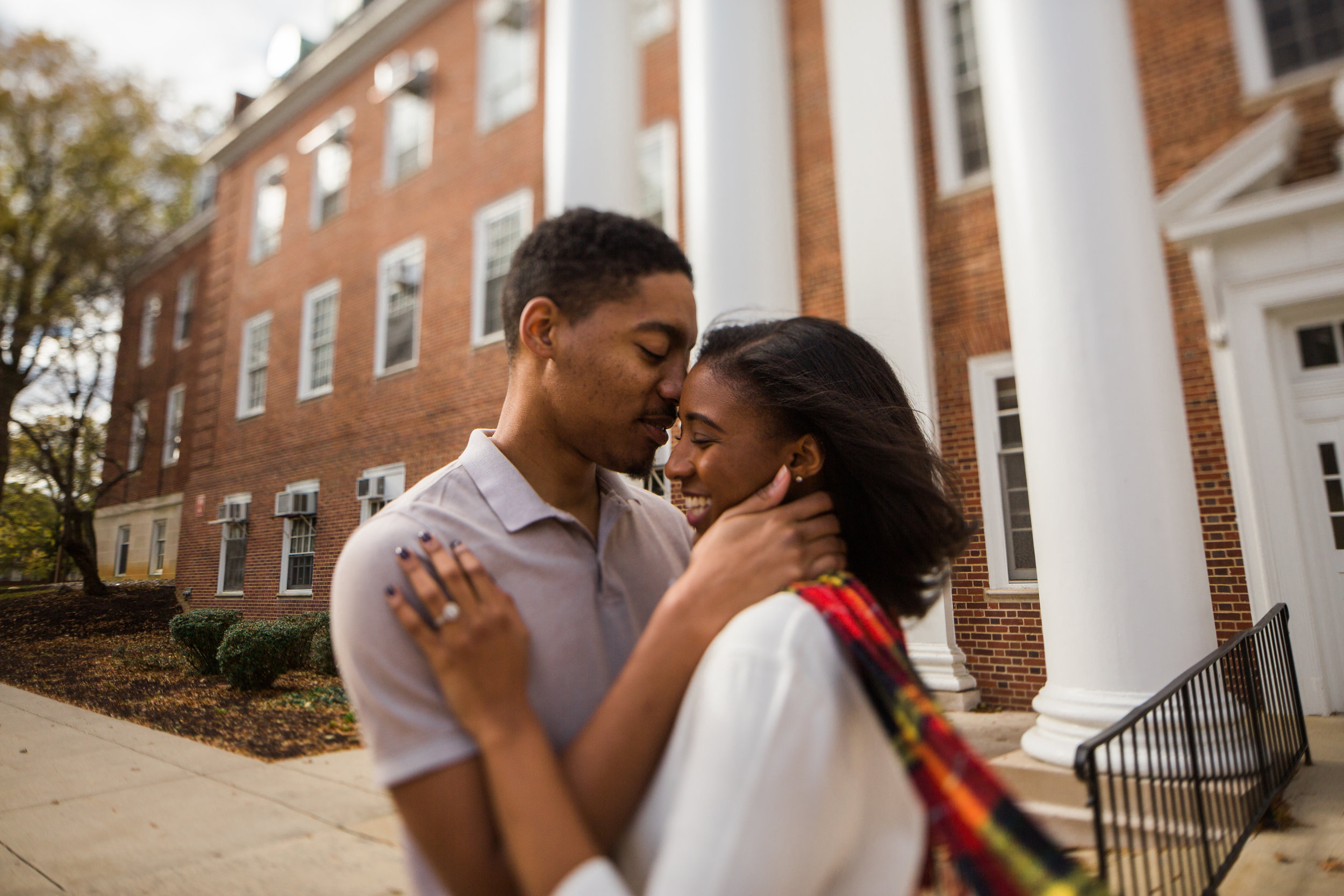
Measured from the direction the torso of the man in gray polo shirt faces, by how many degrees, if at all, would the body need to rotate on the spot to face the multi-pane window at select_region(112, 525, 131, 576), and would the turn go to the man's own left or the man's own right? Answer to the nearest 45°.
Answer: approximately 180°

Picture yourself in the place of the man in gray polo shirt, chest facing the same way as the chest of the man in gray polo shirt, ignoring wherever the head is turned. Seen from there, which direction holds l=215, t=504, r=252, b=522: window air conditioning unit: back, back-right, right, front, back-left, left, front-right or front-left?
back

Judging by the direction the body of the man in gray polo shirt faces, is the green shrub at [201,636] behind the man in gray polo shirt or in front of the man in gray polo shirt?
behind

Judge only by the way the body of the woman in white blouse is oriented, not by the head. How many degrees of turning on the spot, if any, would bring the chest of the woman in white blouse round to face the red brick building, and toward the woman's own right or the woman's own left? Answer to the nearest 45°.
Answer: approximately 90° to the woman's own right

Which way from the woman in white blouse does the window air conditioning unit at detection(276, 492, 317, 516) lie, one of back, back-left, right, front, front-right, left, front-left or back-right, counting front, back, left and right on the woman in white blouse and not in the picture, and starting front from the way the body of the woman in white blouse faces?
front-right

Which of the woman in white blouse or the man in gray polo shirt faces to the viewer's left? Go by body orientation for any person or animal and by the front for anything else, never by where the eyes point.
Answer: the woman in white blouse

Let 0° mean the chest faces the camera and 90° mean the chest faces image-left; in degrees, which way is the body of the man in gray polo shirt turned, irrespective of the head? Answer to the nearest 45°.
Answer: approximately 315°

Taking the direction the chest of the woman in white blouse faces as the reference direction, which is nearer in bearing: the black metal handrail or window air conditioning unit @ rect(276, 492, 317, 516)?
the window air conditioning unit

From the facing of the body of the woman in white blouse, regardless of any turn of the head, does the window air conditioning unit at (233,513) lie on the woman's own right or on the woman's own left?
on the woman's own right

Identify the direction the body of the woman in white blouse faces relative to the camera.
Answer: to the viewer's left

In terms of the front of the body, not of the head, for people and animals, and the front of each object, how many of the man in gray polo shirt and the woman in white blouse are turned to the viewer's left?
1
